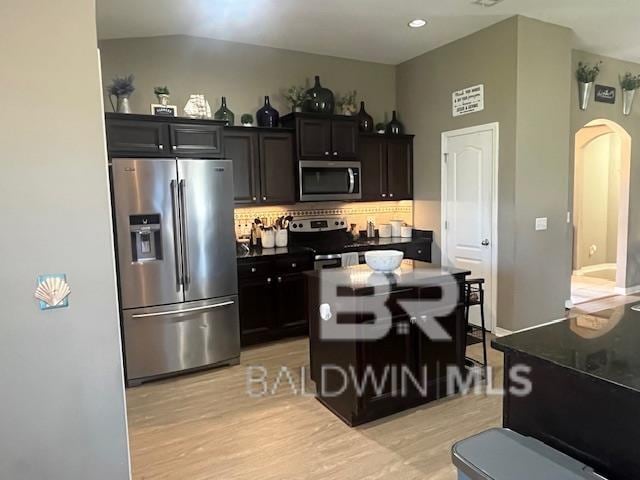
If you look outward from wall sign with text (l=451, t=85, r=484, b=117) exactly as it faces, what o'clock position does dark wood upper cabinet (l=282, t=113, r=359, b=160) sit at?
The dark wood upper cabinet is roughly at 1 o'clock from the wall sign with text.

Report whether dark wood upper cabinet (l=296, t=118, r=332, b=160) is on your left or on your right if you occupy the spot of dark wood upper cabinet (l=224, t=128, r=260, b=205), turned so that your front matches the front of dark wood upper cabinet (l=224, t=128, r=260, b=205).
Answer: on your left

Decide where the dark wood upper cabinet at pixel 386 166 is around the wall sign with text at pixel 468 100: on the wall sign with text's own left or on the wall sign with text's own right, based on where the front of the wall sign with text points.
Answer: on the wall sign with text's own right

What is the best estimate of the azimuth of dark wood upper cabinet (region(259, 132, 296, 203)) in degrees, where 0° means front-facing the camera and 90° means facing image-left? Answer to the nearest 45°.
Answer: approximately 0°

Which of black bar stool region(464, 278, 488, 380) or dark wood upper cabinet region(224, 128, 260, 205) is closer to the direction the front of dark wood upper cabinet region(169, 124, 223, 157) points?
the black bar stool

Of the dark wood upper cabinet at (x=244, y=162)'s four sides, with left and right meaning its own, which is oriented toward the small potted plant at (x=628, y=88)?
left

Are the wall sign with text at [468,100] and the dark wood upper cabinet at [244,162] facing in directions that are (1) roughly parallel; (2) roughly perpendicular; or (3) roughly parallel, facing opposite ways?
roughly perpendicular

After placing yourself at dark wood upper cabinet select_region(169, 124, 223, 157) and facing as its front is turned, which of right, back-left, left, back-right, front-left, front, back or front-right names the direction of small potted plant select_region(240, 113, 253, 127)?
back-left

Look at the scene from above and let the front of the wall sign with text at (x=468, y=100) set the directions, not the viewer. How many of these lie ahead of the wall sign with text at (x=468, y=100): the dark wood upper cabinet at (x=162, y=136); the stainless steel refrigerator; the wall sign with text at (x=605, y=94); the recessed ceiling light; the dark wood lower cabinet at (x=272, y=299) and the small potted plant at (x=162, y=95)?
5

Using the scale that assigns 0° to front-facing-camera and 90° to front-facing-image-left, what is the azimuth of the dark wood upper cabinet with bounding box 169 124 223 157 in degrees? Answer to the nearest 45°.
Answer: approximately 0°
